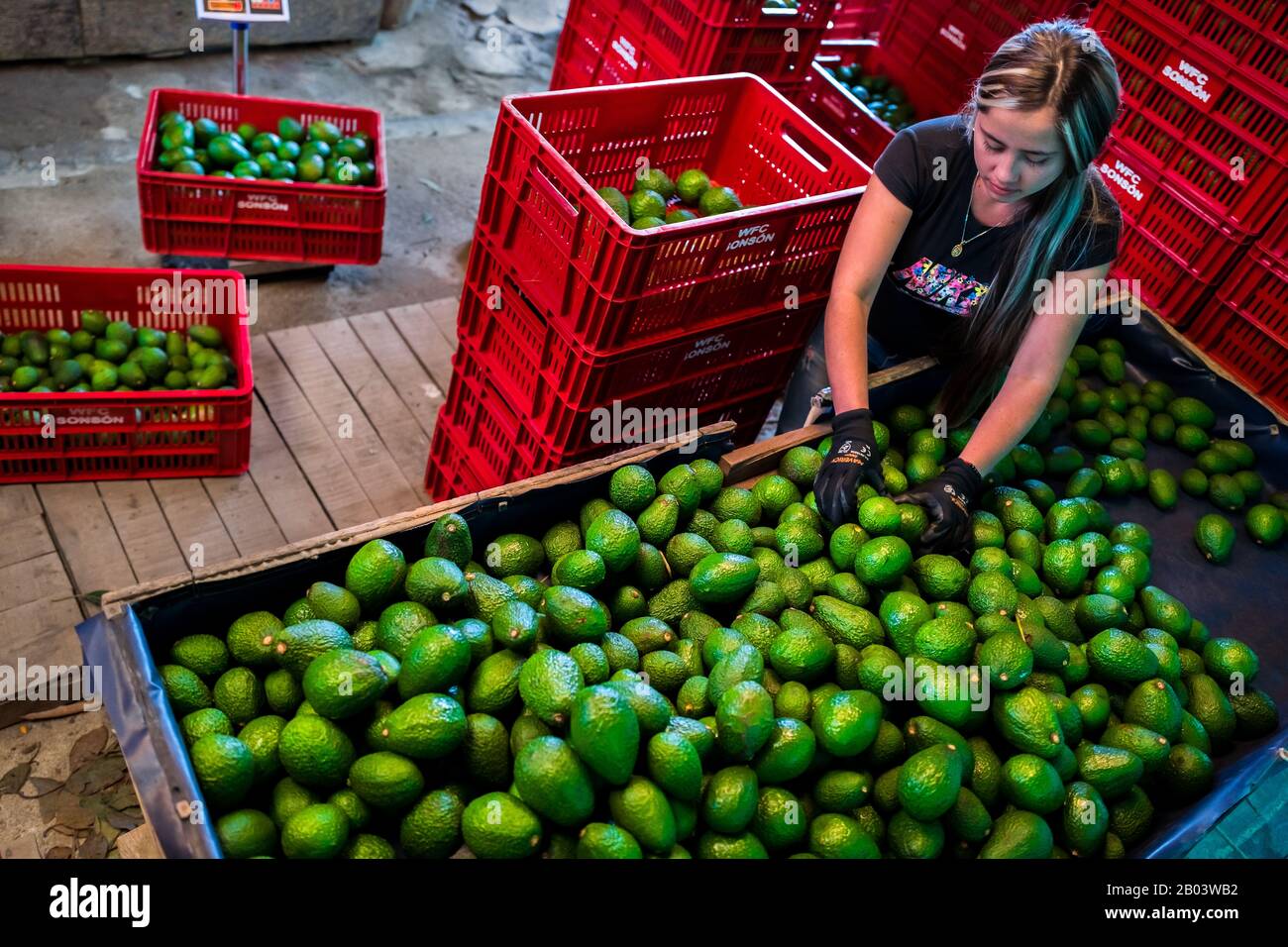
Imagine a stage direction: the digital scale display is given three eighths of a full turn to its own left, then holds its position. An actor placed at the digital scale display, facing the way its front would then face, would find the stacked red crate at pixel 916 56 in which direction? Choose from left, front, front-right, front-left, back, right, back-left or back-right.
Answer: front-right

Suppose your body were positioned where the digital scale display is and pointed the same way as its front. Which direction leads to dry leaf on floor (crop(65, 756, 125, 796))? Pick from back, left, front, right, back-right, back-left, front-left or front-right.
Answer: front

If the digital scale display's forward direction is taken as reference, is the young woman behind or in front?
in front

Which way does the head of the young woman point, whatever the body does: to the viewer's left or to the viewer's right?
to the viewer's left

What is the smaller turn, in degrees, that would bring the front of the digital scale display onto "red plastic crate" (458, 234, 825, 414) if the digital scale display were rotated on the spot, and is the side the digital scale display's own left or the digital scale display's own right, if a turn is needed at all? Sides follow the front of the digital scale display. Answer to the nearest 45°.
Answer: approximately 45° to the digital scale display's own left

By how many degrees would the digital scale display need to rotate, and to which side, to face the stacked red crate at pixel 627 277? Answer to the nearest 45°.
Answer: approximately 45° to its left

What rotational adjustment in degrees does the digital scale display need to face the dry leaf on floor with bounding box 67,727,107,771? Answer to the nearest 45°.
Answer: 0° — it already faces it

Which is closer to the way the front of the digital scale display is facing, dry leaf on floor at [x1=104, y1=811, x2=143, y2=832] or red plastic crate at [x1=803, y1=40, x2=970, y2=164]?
the dry leaf on floor

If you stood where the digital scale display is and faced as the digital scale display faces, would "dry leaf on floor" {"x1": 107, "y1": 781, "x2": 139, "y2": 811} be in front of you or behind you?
in front

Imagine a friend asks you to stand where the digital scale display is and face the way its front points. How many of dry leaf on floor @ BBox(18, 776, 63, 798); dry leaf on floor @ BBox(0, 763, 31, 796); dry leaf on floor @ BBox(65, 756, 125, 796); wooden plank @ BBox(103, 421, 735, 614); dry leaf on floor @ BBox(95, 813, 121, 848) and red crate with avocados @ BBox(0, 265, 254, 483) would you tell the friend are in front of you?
6

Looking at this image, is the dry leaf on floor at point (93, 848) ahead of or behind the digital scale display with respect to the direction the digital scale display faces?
ahead

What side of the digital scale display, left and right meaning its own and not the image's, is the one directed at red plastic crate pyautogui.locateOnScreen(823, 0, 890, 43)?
left

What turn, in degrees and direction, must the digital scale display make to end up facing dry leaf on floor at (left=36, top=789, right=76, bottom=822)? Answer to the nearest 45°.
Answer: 0° — it already faces it

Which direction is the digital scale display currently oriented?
toward the camera
